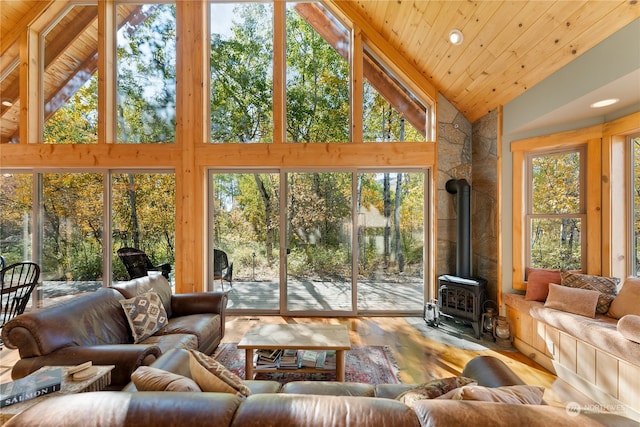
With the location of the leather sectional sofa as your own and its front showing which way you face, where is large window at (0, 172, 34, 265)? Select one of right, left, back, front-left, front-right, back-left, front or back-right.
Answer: front-left

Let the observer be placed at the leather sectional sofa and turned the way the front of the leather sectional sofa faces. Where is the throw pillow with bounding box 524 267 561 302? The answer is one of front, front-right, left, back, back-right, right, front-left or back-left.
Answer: front-right

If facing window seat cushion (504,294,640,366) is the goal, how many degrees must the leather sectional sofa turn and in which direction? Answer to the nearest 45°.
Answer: approximately 45° to its right

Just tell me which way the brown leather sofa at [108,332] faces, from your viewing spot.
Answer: facing the viewer and to the right of the viewer

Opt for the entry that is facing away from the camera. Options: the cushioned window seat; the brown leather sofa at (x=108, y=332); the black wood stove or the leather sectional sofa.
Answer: the leather sectional sofa

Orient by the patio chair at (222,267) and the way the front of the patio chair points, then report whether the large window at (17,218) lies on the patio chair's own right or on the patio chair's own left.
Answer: on the patio chair's own left

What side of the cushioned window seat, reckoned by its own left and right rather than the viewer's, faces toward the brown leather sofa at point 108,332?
front

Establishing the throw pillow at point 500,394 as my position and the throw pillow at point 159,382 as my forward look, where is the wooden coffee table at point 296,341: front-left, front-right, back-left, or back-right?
front-right

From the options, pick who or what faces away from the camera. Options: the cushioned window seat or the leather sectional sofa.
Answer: the leather sectional sofa

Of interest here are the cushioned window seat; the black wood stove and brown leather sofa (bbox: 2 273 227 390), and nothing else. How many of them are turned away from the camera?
0

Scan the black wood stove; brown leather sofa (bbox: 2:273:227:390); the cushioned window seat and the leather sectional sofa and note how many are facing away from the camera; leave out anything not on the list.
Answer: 1

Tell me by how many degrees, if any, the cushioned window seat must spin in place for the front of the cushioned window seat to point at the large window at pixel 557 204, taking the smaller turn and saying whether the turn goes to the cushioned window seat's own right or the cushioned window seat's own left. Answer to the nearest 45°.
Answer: approximately 135° to the cushioned window seat's own right

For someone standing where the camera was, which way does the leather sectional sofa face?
facing away from the viewer

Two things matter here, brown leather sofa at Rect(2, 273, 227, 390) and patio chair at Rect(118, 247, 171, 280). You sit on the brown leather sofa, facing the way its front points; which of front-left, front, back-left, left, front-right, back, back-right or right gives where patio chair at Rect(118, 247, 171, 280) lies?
back-left

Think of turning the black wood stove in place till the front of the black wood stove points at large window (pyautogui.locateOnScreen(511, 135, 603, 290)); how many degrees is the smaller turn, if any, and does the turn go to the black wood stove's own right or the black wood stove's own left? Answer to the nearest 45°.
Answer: approximately 135° to the black wood stove's own left
